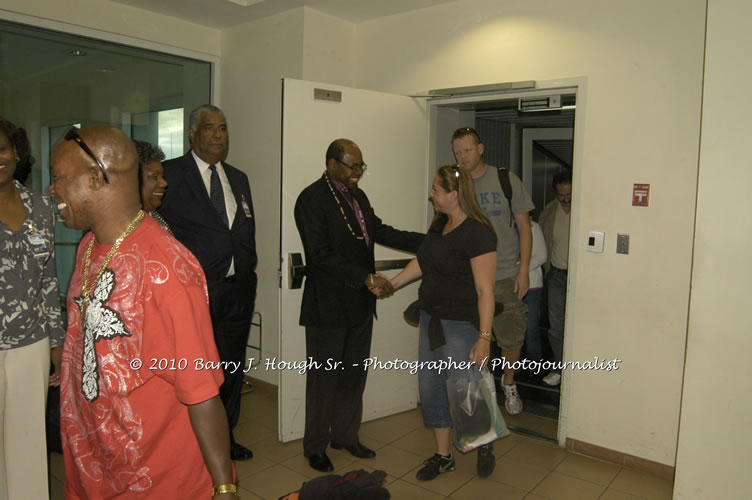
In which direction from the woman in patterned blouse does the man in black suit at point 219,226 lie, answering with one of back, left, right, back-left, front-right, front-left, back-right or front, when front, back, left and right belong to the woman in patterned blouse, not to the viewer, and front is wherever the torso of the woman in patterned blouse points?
back-left

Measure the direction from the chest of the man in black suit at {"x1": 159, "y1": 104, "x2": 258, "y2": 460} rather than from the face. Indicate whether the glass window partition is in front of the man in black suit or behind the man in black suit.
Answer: behind

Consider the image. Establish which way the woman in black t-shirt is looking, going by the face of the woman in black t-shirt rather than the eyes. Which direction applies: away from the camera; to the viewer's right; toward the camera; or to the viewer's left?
to the viewer's left

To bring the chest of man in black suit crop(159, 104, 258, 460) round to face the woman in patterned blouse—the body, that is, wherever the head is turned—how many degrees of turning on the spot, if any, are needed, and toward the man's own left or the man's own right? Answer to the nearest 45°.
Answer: approximately 90° to the man's own right

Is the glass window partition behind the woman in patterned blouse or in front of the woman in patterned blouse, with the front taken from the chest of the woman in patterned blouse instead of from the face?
behind

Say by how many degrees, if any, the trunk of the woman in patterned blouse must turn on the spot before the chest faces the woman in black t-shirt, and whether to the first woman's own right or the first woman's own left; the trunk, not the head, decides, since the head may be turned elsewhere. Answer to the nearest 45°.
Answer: approximately 90° to the first woman's own left

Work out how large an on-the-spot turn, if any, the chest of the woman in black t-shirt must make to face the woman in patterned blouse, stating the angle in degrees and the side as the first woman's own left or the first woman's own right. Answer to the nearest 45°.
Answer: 0° — they already face them

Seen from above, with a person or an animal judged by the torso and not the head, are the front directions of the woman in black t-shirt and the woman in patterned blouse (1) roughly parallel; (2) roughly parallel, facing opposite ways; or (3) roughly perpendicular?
roughly perpendicular

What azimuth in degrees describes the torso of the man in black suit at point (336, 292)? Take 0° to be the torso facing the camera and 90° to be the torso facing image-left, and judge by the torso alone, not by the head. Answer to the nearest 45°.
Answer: approximately 315°

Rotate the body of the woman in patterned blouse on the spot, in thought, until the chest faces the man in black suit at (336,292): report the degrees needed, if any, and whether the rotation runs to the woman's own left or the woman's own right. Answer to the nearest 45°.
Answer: approximately 90° to the woman's own left

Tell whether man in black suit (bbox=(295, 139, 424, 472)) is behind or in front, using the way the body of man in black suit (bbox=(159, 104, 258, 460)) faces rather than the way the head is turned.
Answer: in front
